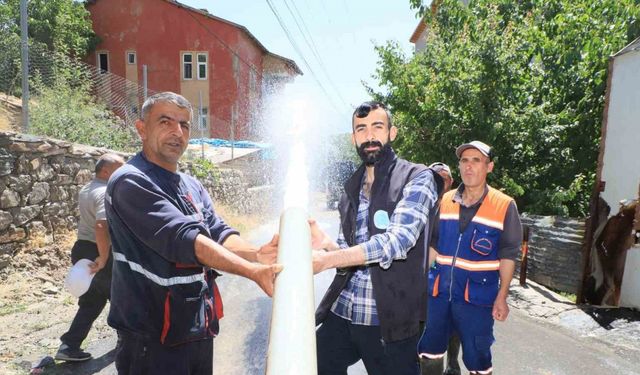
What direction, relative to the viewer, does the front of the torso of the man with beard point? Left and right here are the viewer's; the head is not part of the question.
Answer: facing the viewer and to the left of the viewer

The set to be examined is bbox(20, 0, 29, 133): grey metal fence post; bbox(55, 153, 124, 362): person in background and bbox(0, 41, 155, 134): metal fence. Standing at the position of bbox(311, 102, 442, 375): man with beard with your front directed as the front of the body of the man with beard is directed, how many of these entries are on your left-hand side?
0

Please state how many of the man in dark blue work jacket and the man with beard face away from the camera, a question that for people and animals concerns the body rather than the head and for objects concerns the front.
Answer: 0

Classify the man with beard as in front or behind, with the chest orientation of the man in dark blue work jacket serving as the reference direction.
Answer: in front

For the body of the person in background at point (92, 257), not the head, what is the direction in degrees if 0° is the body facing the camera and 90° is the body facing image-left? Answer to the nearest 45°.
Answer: approximately 225°

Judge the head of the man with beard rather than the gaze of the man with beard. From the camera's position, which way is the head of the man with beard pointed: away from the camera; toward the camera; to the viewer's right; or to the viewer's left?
toward the camera

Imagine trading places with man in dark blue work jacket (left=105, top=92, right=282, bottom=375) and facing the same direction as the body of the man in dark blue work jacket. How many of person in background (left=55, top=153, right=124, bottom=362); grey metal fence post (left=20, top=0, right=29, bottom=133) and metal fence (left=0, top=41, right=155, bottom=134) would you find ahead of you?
0

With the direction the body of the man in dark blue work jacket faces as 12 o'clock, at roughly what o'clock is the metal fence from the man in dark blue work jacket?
The metal fence is roughly at 7 o'clock from the man in dark blue work jacket.

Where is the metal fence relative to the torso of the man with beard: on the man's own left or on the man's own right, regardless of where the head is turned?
on the man's own right

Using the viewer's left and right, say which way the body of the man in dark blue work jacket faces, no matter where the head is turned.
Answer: facing the viewer and to the right of the viewer

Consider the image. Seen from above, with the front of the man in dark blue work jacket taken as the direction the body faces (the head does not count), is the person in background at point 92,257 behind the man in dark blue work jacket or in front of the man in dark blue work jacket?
behind
